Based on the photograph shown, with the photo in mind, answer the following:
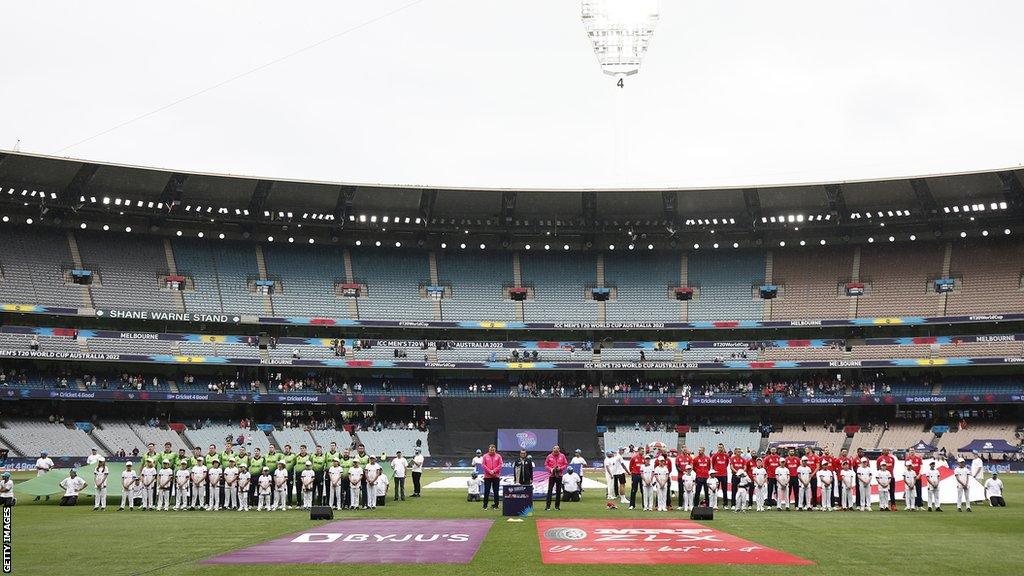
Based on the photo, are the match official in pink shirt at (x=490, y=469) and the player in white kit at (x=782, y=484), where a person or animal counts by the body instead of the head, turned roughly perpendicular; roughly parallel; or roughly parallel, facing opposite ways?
roughly parallel

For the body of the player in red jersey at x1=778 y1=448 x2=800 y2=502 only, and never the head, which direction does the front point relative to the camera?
toward the camera

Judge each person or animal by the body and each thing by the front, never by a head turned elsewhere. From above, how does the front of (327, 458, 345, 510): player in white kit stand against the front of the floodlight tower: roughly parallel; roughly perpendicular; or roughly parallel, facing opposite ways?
roughly parallel

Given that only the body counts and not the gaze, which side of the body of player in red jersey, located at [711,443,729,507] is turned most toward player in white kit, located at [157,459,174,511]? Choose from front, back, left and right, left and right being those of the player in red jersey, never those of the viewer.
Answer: right

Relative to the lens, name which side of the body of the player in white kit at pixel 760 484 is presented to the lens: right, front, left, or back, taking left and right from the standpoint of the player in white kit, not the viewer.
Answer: front

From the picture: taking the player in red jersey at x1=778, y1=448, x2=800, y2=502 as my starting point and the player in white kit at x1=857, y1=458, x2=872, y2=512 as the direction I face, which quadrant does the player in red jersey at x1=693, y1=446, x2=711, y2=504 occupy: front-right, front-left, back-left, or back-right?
back-right

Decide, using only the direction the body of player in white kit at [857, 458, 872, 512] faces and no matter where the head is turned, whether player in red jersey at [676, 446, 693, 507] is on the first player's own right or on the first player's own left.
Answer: on the first player's own right

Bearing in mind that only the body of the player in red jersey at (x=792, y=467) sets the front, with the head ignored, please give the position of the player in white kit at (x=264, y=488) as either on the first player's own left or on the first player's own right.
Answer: on the first player's own right

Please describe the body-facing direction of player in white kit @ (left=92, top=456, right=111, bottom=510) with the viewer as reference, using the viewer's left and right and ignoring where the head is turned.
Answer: facing the viewer

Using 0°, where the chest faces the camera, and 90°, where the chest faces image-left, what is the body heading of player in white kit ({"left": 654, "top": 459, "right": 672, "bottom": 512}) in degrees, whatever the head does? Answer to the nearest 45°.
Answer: approximately 0°

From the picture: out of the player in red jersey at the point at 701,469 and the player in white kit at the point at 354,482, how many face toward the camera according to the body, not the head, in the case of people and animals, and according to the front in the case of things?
2

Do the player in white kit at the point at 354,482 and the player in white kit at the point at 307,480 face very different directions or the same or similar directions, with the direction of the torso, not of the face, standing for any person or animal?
same or similar directions

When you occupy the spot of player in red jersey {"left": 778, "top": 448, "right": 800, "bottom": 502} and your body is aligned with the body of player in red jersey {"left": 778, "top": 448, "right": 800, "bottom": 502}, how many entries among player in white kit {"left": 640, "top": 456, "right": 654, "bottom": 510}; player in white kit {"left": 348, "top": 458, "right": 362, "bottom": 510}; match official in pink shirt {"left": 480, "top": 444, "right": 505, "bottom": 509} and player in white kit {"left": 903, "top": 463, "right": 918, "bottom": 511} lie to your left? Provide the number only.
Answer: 1
